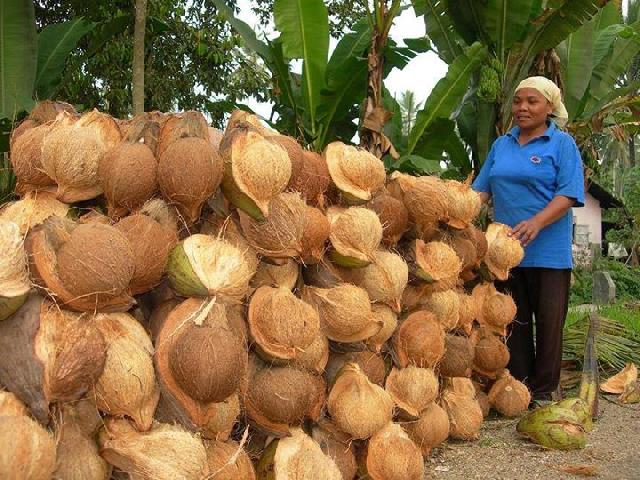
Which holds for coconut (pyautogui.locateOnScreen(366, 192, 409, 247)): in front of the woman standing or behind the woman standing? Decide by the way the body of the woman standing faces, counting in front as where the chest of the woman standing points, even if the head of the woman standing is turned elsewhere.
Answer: in front

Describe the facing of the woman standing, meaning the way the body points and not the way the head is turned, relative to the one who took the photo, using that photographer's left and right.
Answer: facing the viewer and to the left of the viewer

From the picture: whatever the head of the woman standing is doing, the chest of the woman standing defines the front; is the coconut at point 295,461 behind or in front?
in front

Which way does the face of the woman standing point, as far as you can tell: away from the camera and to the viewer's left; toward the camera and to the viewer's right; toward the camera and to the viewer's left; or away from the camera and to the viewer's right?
toward the camera and to the viewer's left

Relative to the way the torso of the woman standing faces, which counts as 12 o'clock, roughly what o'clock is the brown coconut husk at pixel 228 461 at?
The brown coconut husk is roughly at 11 o'clock from the woman standing.

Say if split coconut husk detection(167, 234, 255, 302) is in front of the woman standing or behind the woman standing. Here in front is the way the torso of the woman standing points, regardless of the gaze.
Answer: in front
